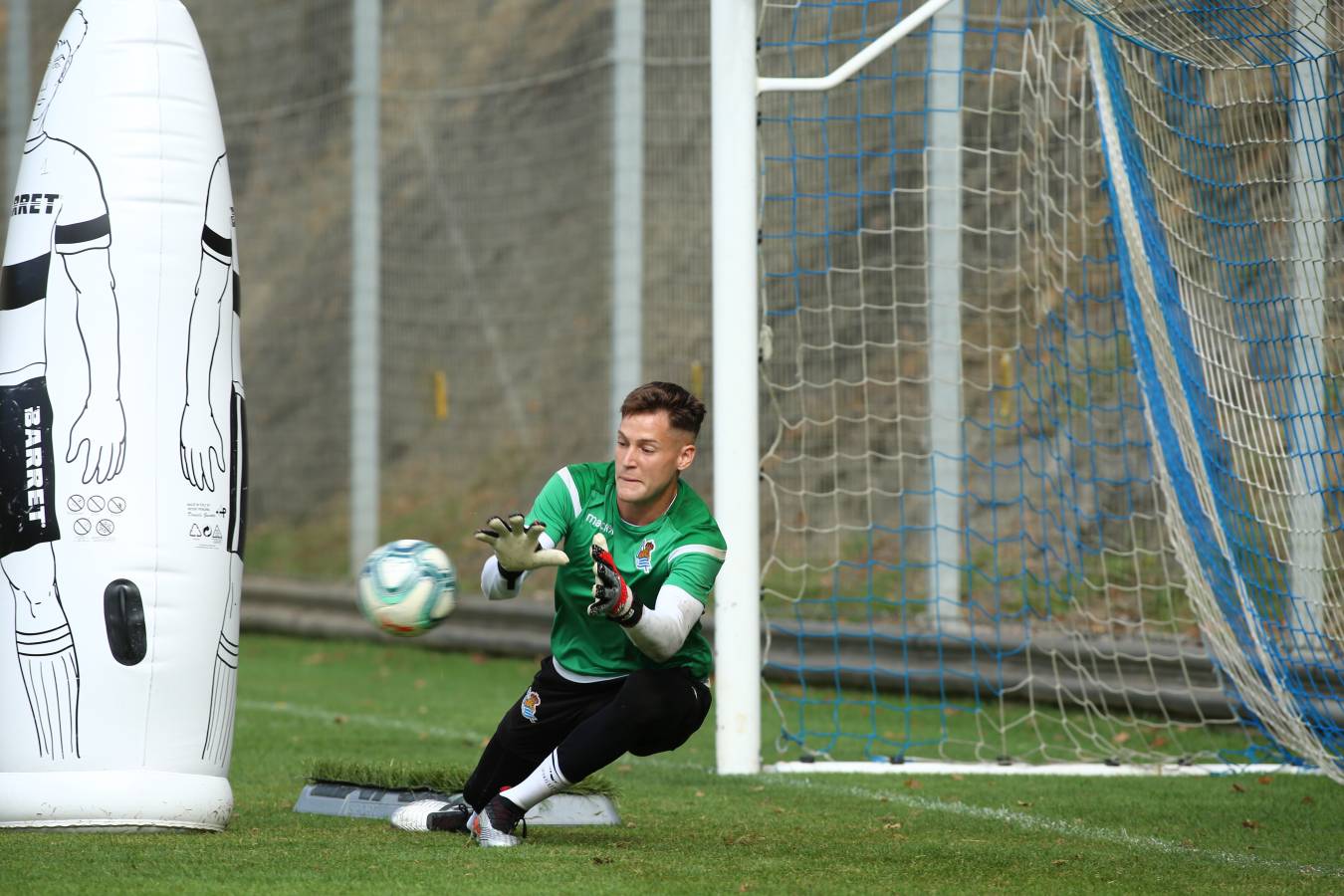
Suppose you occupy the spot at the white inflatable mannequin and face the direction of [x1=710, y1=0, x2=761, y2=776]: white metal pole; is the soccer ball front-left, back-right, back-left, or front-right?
front-right

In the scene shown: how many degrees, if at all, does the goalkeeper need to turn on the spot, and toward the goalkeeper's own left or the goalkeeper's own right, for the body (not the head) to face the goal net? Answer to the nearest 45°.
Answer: approximately 180°

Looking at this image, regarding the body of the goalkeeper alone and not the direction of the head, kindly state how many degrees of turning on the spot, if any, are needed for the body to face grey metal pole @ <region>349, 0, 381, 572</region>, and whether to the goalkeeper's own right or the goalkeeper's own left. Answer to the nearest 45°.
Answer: approximately 135° to the goalkeeper's own right

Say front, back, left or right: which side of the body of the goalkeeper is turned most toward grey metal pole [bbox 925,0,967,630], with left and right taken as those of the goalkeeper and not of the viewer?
back

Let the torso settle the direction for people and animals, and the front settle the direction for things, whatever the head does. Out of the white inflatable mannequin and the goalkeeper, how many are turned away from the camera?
0

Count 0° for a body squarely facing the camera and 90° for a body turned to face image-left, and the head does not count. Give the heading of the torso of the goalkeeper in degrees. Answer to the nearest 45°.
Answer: approximately 45°

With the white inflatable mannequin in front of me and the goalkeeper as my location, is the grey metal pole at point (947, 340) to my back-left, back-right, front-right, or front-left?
back-right

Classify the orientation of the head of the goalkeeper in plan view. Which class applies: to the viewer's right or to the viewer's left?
to the viewer's left
